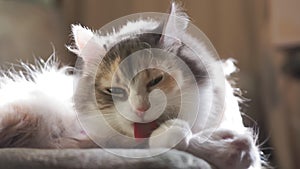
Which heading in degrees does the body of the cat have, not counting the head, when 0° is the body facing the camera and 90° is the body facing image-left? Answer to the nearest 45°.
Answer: approximately 315°
